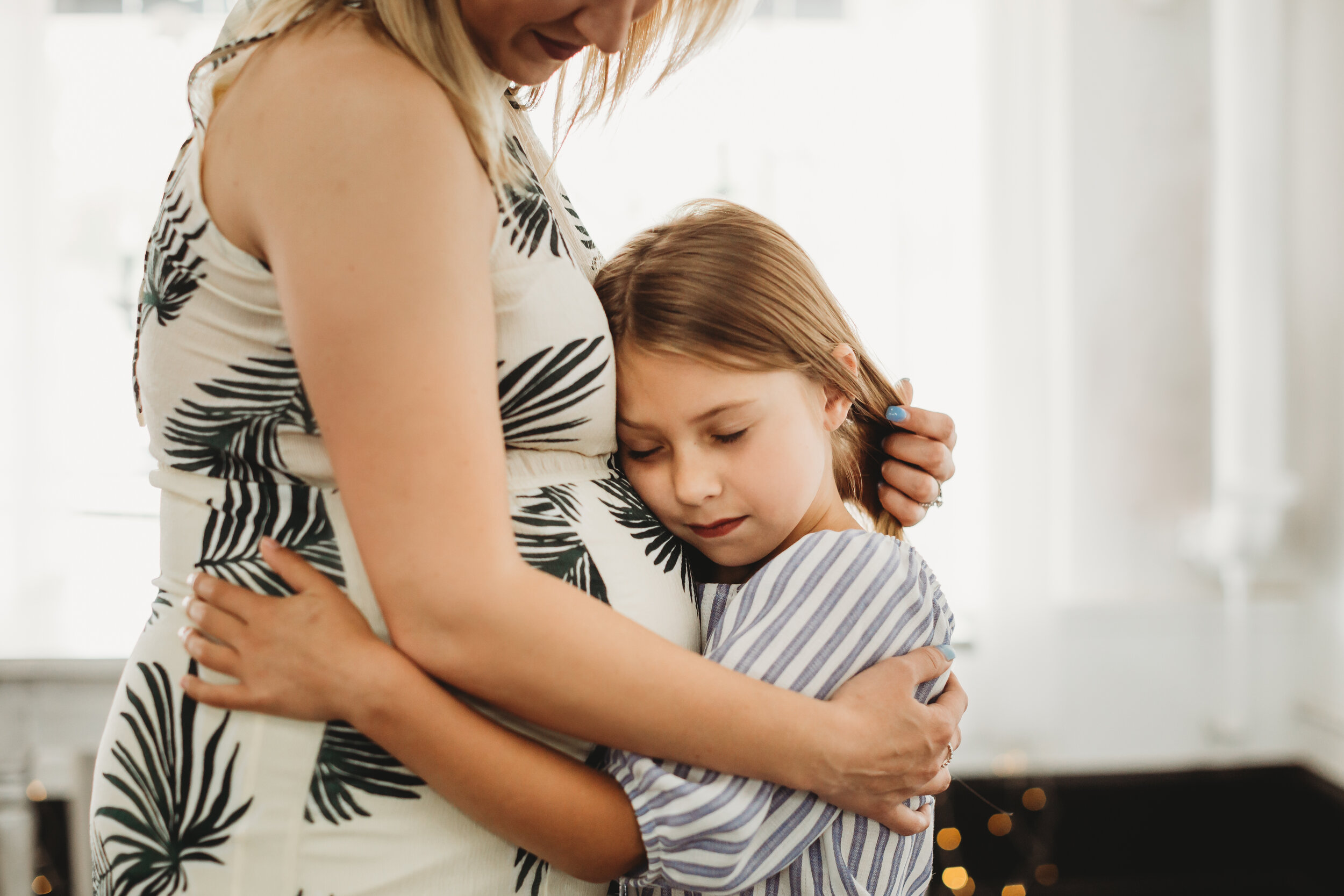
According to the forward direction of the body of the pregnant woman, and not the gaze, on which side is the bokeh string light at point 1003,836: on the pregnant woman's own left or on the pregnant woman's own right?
on the pregnant woman's own left

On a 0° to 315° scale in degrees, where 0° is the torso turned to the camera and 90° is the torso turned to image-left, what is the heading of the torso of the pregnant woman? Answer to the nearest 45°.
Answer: approximately 270°
